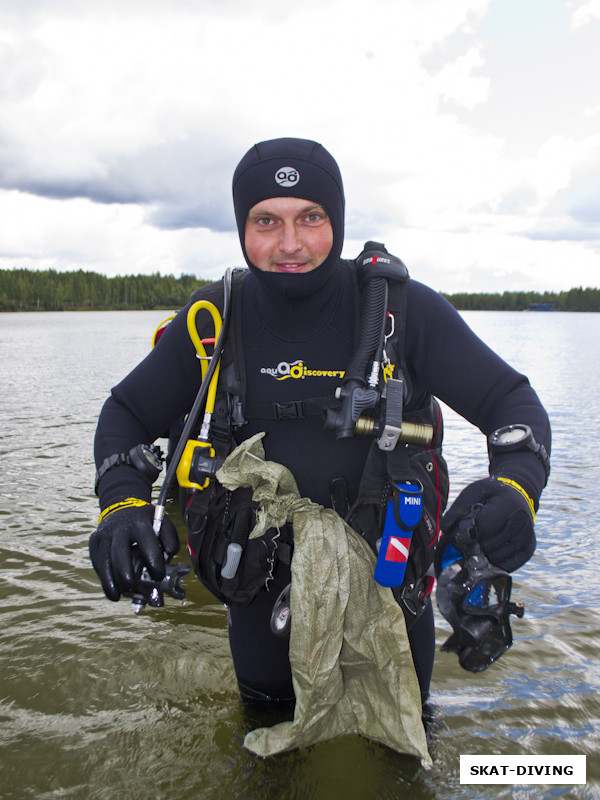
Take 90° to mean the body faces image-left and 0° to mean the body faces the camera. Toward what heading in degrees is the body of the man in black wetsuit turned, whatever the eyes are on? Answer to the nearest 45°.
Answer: approximately 0°
